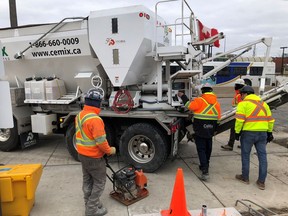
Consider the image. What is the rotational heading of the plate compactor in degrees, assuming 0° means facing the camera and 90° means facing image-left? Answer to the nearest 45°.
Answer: approximately 315°

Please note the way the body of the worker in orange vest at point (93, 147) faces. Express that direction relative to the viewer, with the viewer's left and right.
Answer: facing away from the viewer and to the right of the viewer

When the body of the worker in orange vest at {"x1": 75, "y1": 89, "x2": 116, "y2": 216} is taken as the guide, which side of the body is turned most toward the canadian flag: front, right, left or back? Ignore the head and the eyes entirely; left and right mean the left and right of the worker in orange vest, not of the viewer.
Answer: front

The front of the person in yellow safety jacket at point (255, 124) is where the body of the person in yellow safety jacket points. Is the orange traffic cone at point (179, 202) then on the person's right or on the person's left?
on the person's left

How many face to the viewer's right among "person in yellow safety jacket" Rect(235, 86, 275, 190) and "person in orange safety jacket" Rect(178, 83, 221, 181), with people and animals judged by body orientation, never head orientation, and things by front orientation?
0

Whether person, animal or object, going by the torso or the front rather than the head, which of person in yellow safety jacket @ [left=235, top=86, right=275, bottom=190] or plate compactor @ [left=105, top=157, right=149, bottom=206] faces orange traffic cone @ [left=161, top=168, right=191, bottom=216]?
the plate compactor

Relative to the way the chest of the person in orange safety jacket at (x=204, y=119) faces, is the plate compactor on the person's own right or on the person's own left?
on the person's own left

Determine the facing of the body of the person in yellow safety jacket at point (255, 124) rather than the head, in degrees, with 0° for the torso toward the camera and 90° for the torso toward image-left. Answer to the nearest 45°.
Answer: approximately 135°

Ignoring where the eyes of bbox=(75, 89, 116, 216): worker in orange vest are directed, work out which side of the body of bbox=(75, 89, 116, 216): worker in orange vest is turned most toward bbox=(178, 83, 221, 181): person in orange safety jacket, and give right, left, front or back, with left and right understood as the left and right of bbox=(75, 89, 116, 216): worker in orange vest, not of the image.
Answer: front

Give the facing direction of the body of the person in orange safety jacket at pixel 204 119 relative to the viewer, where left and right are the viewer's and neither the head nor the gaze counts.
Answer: facing away from the viewer and to the left of the viewer
